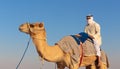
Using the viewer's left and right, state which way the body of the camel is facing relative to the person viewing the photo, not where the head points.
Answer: facing to the left of the viewer
